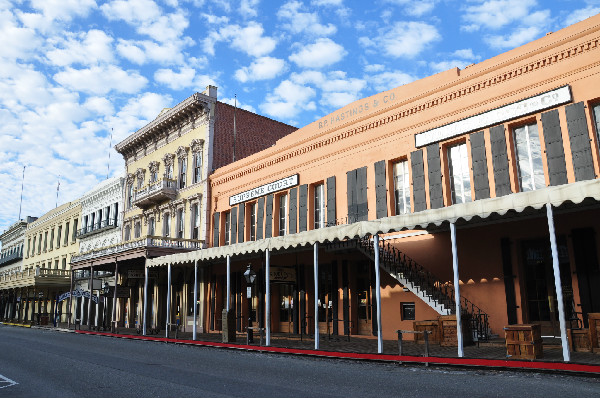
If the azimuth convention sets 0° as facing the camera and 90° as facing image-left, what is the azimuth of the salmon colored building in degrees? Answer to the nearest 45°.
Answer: approximately 45°
